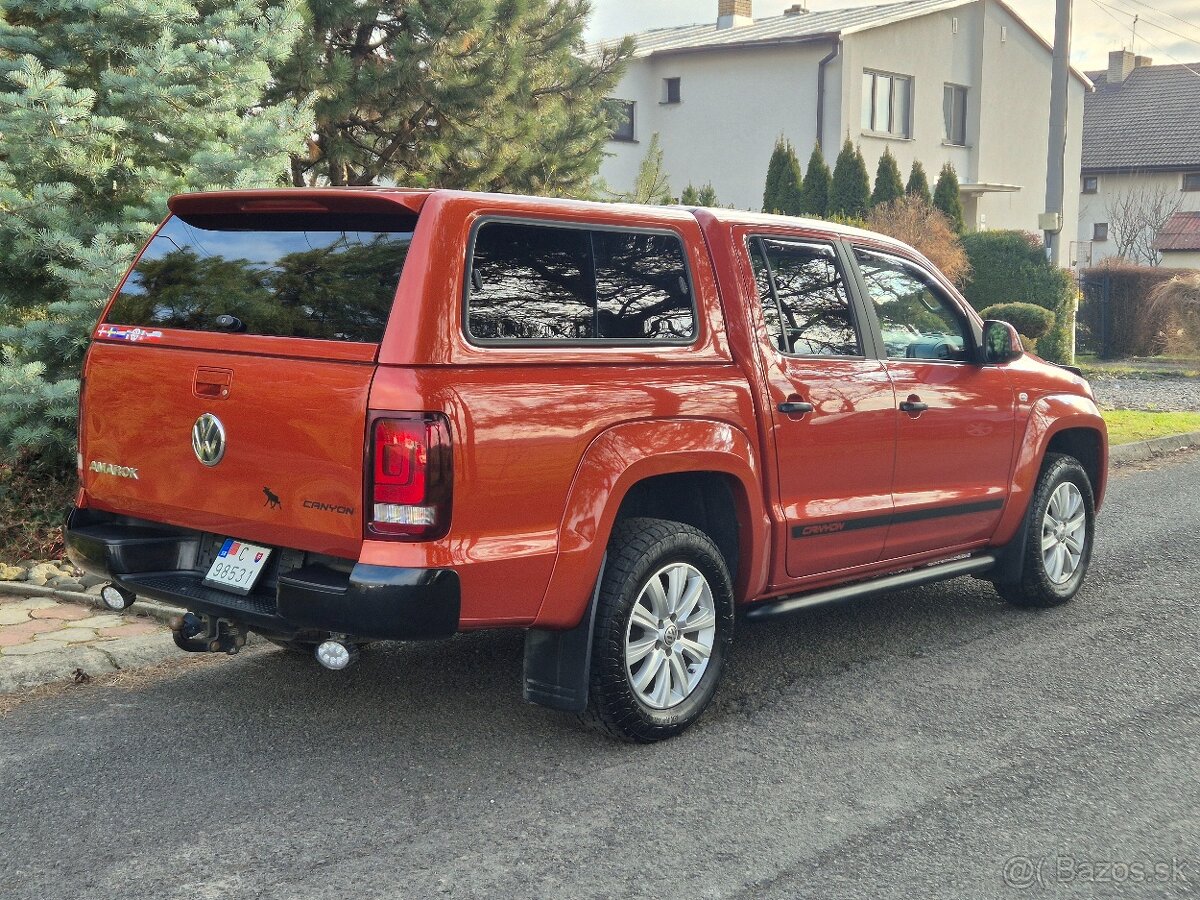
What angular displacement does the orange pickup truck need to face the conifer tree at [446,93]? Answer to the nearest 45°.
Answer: approximately 45° to its left

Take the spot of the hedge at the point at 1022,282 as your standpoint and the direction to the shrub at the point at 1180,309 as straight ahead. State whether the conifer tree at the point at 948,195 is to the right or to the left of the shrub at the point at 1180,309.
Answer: left

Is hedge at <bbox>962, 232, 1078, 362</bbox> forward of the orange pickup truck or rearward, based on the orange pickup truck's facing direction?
forward

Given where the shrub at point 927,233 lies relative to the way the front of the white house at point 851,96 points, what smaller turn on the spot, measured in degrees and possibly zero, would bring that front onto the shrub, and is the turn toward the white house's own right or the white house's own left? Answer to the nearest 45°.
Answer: approximately 45° to the white house's own right

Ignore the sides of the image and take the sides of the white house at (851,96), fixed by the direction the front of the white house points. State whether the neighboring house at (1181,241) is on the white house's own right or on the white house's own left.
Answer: on the white house's own left

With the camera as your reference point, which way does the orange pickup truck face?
facing away from the viewer and to the right of the viewer

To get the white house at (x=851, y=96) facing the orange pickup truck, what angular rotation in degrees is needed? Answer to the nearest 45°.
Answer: approximately 45° to its right

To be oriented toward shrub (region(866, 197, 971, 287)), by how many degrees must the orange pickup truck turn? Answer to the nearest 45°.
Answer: approximately 45° to its left

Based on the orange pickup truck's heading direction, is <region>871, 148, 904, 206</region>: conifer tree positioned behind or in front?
in front

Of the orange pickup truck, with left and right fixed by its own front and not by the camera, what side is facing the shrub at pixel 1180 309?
front

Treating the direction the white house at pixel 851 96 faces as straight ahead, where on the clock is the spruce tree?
The spruce tree is roughly at 2 o'clock from the white house.

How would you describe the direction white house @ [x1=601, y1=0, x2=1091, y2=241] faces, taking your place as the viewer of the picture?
facing the viewer and to the right of the viewer

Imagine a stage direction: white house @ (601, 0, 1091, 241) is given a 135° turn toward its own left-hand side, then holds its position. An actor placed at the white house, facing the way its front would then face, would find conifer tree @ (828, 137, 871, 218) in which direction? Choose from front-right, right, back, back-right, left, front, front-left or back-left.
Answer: back

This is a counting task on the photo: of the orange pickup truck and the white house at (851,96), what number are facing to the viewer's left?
0
